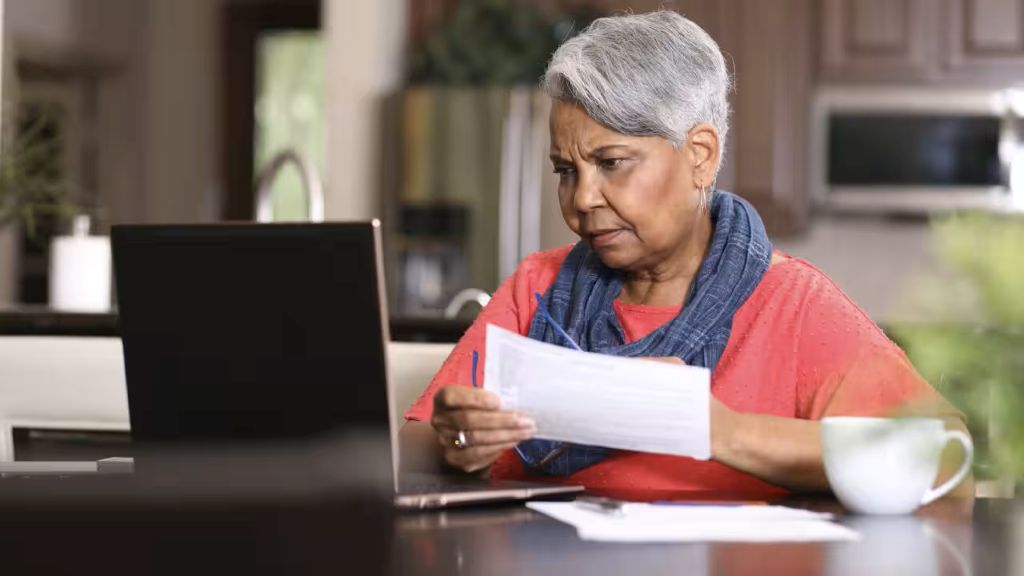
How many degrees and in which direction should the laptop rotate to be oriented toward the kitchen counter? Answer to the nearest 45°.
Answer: approximately 45° to its left

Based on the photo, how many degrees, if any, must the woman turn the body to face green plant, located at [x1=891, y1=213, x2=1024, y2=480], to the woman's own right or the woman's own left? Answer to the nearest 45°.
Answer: approximately 45° to the woman's own left

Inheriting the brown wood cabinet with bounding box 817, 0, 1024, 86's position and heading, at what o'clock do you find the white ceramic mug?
The white ceramic mug is roughly at 12 o'clock from the brown wood cabinet.

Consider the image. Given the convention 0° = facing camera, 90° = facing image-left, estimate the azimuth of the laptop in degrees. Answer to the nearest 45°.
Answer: approximately 225°

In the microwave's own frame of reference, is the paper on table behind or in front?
in front

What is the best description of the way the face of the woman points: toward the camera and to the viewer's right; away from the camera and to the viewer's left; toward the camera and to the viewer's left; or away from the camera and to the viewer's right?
toward the camera and to the viewer's left

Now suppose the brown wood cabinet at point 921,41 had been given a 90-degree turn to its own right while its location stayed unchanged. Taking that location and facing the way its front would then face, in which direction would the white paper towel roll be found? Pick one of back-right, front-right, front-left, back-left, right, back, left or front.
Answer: front-left

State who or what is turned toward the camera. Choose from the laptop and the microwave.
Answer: the microwave

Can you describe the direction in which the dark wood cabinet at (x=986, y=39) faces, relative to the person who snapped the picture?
facing the viewer

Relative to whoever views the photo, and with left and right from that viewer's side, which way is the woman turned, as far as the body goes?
facing the viewer and to the left of the viewer

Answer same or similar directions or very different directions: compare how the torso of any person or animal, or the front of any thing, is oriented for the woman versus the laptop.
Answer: very different directions

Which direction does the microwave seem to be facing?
toward the camera

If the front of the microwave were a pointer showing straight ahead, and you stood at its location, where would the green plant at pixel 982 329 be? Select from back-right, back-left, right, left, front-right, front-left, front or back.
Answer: front

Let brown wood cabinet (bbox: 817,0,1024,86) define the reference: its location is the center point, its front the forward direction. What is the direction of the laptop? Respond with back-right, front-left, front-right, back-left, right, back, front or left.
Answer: front

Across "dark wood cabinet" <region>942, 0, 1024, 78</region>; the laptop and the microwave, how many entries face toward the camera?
2

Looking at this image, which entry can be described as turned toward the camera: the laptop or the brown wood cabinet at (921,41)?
the brown wood cabinet
